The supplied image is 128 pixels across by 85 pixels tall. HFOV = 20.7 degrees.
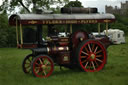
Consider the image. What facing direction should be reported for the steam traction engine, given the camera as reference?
facing the viewer and to the left of the viewer

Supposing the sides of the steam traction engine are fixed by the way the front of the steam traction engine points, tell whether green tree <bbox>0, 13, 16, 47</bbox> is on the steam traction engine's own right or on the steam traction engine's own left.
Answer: on the steam traction engine's own right
